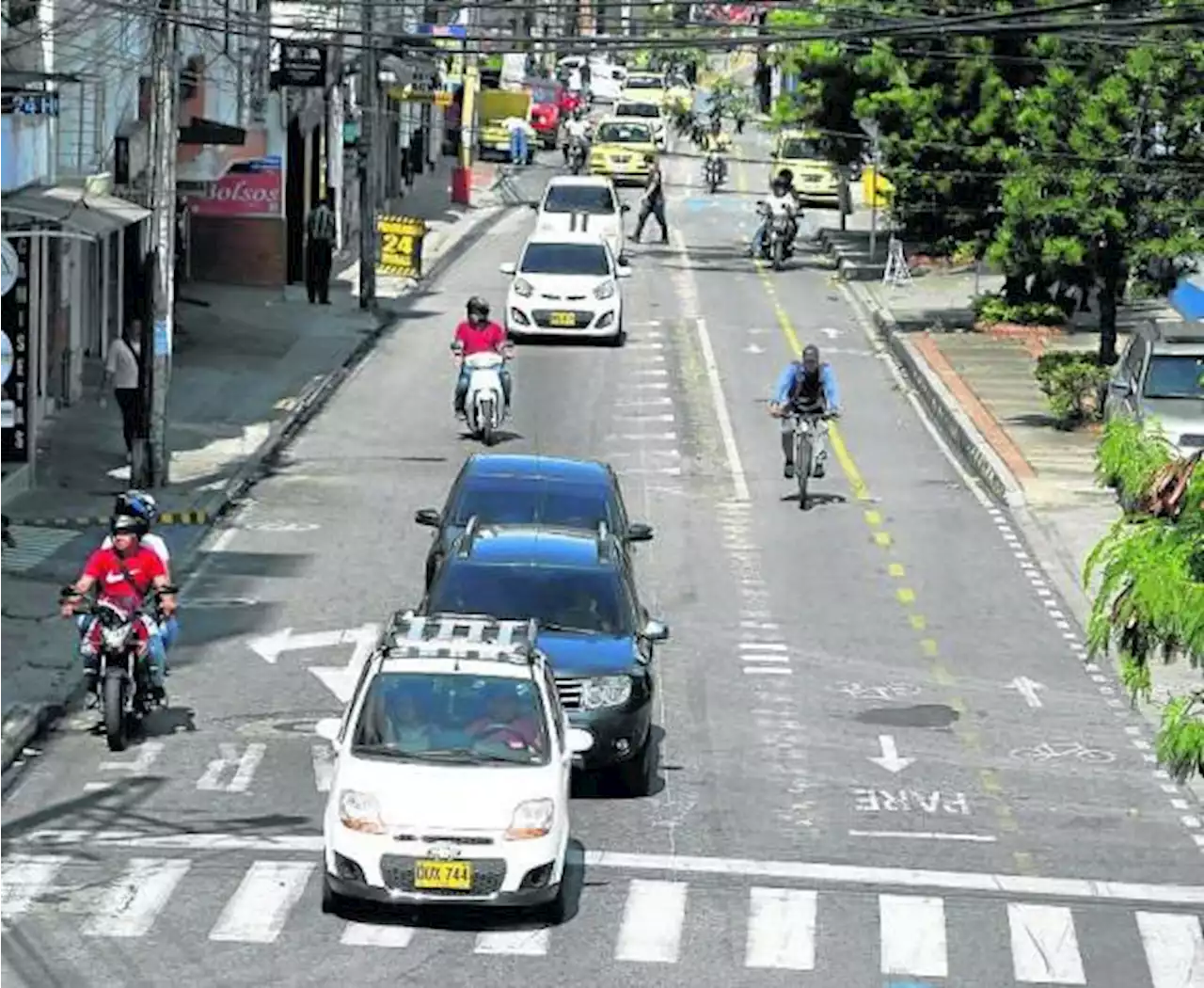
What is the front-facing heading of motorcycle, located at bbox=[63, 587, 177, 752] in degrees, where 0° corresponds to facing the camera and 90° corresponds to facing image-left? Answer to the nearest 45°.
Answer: approximately 0°

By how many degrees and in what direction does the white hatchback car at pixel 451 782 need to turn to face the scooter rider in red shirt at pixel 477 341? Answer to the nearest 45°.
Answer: approximately 180°

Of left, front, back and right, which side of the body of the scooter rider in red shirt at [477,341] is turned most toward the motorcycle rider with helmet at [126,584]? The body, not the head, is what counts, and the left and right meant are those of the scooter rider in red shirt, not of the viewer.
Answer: front

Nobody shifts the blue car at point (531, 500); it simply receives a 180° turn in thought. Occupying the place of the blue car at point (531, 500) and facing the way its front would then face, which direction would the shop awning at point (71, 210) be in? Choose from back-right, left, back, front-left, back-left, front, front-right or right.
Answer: front-left

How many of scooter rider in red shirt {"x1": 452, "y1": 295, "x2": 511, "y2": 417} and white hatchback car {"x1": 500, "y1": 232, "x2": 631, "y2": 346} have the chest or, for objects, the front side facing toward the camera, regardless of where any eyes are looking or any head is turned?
2

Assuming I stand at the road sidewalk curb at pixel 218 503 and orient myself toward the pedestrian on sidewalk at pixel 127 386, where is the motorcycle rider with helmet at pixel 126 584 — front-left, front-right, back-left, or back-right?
back-left

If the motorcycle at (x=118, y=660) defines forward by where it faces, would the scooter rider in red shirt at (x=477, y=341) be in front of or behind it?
behind

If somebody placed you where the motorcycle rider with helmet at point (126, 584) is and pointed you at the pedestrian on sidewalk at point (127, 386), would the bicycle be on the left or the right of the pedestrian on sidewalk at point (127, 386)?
right

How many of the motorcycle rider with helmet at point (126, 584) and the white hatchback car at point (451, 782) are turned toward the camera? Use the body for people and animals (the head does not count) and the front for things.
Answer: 2

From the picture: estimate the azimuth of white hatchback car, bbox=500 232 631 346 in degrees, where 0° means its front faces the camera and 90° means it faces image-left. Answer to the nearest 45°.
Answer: approximately 0°

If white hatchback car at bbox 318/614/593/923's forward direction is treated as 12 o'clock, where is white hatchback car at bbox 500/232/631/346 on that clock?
white hatchback car at bbox 500/232/631/346 is roughly at 6 o'clock from white hatchback car at bbox 318/614/593/923.
